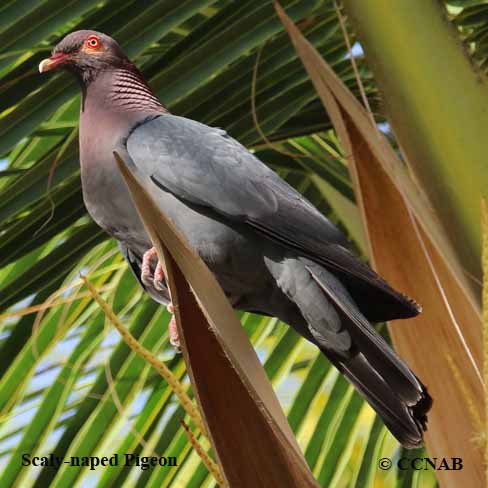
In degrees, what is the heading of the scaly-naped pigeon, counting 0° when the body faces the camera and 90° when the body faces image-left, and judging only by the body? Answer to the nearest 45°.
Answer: approximately 90°
